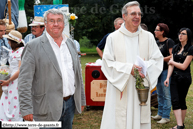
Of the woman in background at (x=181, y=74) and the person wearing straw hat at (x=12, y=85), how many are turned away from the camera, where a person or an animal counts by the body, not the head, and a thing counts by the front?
0

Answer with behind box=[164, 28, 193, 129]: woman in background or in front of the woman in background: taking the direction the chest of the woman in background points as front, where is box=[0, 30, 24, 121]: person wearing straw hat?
in front

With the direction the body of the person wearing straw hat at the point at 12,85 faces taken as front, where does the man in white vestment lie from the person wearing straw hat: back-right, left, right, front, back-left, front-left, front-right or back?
back-left

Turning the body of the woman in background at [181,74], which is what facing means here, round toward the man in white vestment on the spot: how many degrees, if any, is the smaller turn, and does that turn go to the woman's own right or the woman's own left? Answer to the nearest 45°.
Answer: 0° — they already face them

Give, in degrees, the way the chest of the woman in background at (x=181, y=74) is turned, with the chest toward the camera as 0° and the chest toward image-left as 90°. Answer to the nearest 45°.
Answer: approximately 45°
